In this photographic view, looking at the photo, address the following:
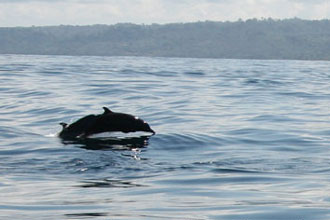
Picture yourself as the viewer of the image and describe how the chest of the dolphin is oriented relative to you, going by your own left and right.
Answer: facing to the right of the viewer
